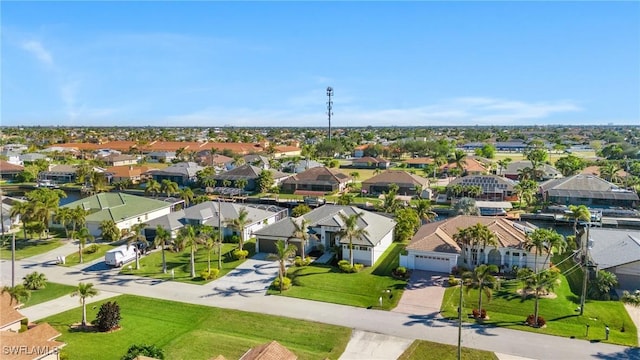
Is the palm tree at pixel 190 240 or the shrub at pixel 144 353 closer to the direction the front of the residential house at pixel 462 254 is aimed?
the shrub

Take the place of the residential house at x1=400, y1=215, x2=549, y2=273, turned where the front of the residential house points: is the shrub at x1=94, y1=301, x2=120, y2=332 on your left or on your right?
on your right

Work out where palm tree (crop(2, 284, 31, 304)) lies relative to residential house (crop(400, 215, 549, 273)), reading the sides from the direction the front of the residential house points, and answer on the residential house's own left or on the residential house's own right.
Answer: on the residential house's own right

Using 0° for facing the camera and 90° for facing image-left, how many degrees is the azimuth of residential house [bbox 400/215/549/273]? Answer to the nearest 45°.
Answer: approximately 0°

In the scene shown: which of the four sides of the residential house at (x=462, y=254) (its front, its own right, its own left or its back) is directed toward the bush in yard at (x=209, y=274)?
right

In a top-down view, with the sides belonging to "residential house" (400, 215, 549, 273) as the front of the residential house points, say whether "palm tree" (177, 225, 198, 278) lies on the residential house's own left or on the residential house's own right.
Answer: on the residential house's own right

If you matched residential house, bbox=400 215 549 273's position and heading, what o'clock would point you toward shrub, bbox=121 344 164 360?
The shrub is roughly at 1 o'clock from the residential house.
